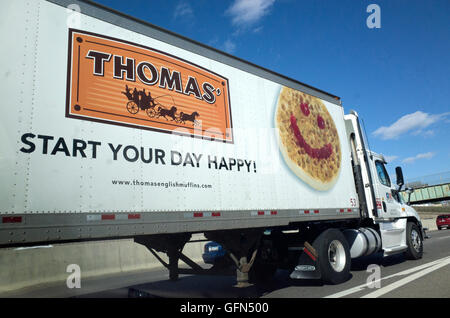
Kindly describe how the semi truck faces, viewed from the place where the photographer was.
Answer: facing away from the viewer and to the right of the viewer

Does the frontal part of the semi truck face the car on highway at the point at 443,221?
yes
